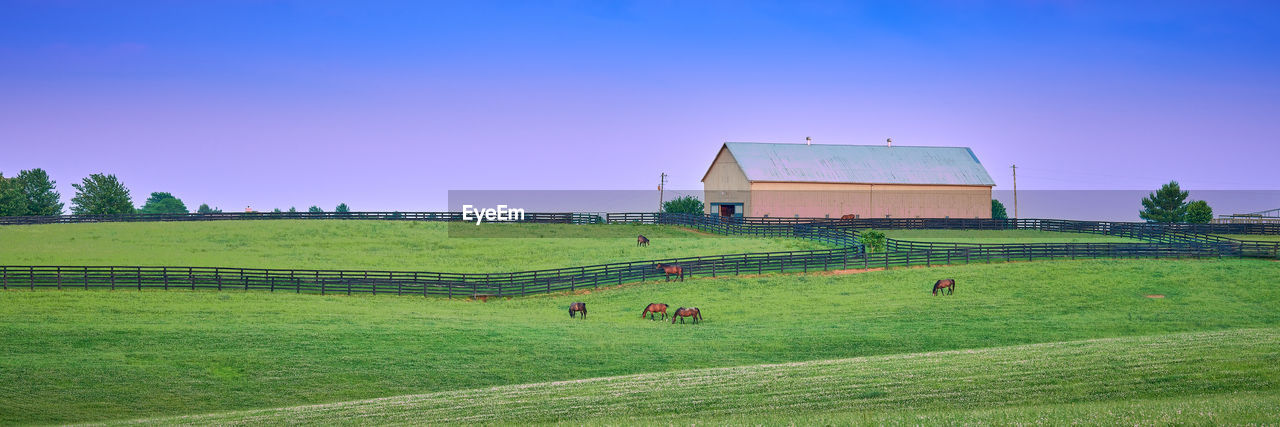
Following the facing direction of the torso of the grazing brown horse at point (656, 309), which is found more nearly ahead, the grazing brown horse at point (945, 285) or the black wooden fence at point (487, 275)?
the black wooden fence

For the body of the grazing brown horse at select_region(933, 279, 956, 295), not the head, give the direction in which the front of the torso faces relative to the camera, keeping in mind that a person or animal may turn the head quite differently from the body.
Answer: to the viewer's left

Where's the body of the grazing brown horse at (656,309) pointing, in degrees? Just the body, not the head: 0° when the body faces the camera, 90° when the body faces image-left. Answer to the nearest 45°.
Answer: approximately 90°

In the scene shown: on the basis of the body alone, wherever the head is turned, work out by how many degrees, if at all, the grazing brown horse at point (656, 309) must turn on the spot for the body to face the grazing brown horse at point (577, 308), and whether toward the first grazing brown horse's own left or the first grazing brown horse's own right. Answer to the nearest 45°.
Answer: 0° — it already faces it

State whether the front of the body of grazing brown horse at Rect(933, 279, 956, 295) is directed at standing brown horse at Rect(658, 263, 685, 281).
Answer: yes

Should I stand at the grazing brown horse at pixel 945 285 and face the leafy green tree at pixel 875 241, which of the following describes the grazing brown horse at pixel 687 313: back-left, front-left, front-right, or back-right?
back-left

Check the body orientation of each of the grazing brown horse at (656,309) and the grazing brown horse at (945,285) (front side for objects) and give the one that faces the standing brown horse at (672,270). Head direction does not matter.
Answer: the grazing brown horse at (945,285)

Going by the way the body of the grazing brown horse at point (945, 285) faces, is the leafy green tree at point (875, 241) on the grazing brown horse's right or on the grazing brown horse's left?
on the grazing brown horse's right

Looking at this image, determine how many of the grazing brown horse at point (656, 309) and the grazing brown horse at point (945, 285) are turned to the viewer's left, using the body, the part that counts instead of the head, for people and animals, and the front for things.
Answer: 2

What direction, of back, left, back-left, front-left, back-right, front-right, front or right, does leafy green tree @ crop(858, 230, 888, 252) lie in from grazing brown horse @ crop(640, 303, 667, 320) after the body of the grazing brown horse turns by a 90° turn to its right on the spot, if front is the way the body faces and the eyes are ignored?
front-right
